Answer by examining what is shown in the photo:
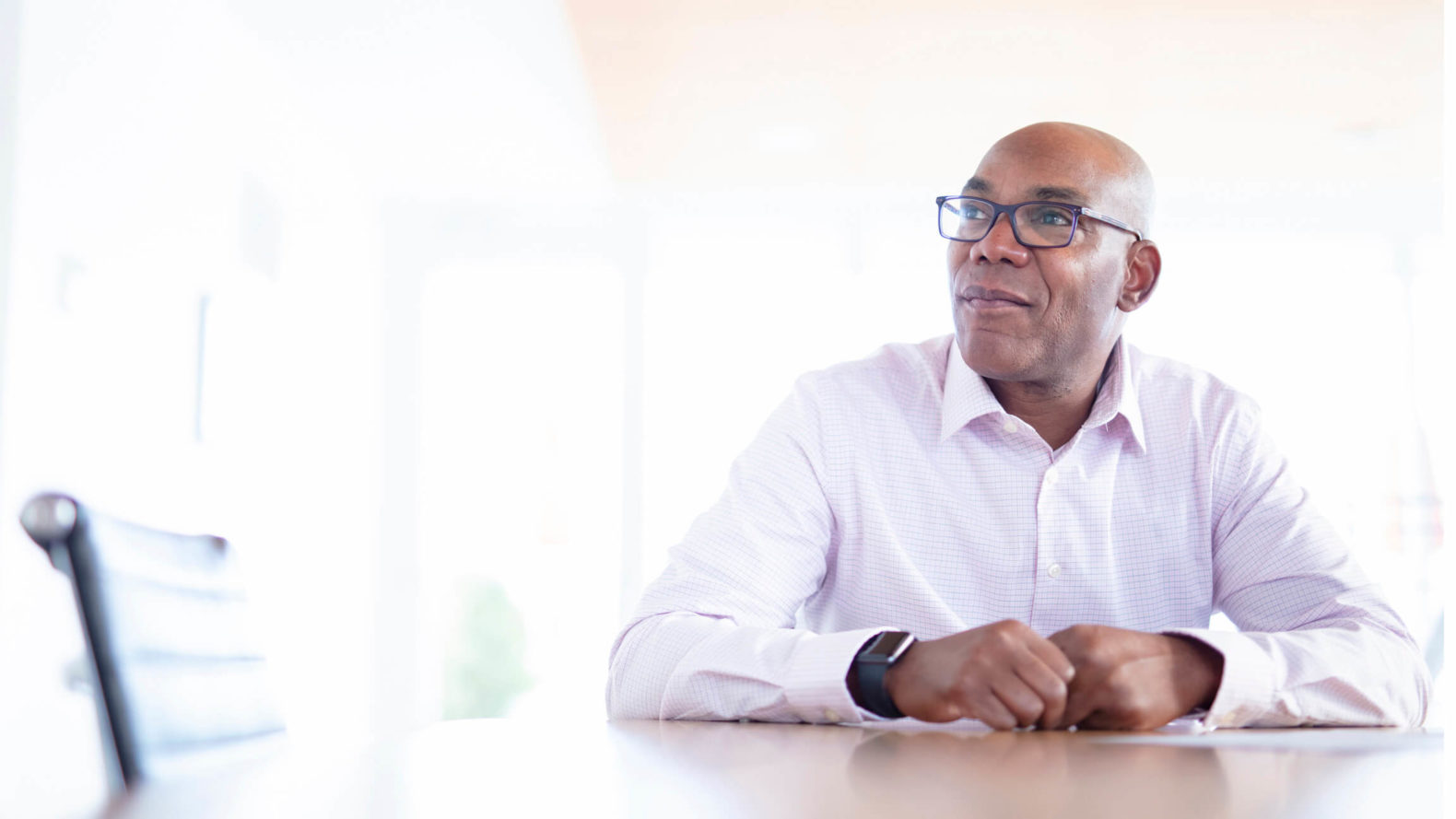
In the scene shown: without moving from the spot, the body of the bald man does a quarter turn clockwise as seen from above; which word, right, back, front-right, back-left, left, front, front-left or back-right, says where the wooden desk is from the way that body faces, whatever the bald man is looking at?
left

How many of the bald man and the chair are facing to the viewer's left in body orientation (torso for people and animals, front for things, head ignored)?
0

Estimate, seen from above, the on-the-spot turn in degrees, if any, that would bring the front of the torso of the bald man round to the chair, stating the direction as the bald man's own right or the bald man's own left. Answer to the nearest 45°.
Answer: approximately 45° to the bald man's own right

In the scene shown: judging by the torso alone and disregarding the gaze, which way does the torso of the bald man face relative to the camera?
toward the camera

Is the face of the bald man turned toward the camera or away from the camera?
toward the camera

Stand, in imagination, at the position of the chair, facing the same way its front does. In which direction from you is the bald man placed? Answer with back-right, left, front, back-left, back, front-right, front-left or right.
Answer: front-left

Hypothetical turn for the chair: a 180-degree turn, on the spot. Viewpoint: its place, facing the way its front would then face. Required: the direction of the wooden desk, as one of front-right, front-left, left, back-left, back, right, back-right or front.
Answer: back

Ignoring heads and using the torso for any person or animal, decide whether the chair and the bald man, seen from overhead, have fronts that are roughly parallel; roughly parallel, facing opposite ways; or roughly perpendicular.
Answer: roughly perpendicular
